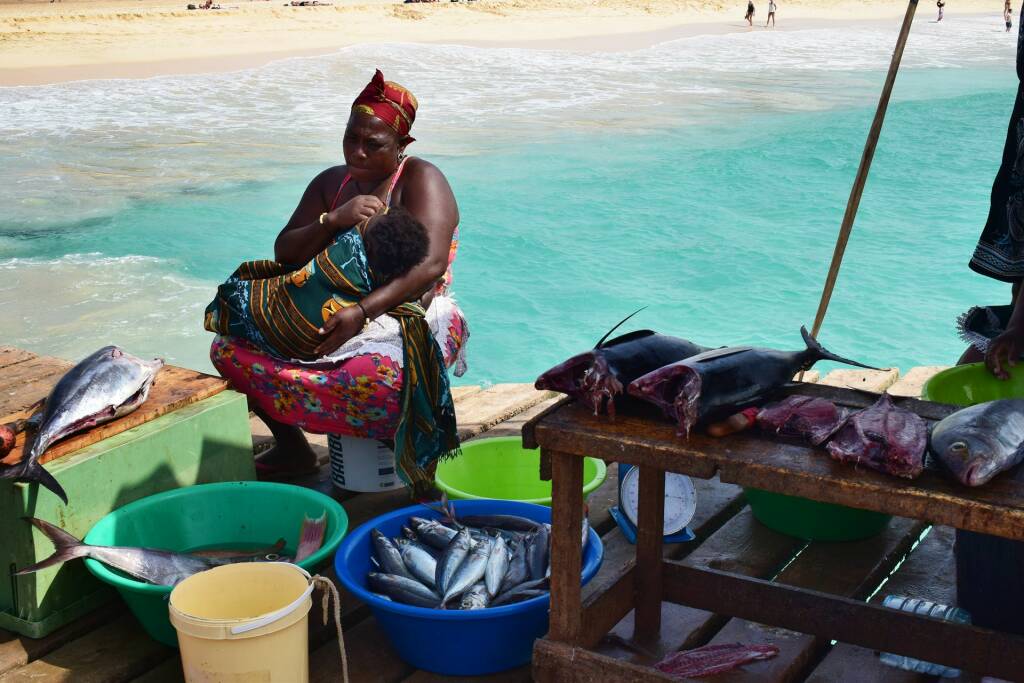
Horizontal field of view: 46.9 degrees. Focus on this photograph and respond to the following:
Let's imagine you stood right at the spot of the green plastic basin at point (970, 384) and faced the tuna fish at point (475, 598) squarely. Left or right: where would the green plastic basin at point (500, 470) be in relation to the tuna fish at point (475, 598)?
right

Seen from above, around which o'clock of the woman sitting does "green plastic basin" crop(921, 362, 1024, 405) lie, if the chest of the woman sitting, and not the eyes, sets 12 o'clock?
The green plastic basin is roughly at 8 o'clock from the woman sitting.

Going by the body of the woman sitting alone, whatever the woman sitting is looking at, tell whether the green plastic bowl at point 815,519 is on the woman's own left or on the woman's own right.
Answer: on the woman's own left

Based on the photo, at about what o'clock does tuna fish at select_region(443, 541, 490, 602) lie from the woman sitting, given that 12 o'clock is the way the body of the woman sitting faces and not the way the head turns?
The tuna fish is roughly at 10 o'clock from the woman sitting.

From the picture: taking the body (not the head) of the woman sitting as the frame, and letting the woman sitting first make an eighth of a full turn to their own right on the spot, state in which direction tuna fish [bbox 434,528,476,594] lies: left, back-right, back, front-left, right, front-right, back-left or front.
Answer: left

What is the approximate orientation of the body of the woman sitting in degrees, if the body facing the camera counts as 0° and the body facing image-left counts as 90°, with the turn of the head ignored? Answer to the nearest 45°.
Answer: approximately 45°

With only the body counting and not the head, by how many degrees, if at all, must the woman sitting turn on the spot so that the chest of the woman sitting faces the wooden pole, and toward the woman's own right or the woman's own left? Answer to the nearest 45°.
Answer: approximately 135° to the woman's own left

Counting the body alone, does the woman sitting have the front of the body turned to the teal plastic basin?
yes

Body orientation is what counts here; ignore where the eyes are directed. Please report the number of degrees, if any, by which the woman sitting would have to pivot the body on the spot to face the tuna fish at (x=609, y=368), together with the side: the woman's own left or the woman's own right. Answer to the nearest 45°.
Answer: approximately 45° to the woman's own left
